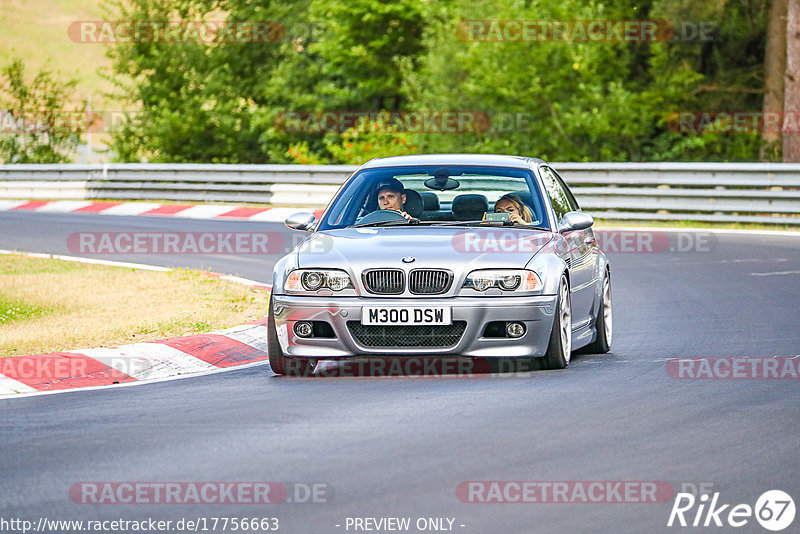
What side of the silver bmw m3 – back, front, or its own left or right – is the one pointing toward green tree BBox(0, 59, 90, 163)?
back

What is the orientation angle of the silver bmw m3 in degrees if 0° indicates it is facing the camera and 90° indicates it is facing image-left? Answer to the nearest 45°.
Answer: approximately 0°

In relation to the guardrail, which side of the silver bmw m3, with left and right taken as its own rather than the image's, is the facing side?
back
